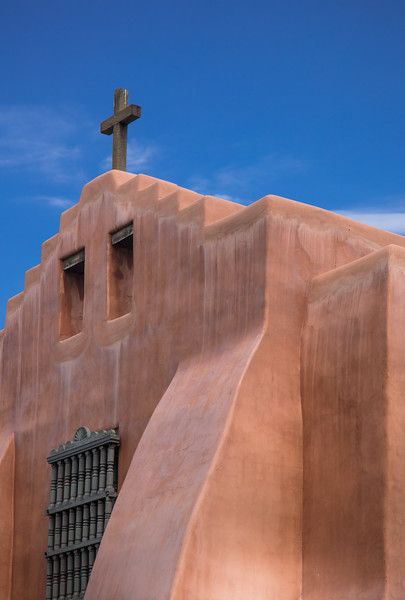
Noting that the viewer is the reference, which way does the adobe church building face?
facing the viewer and to the left of the viewer
